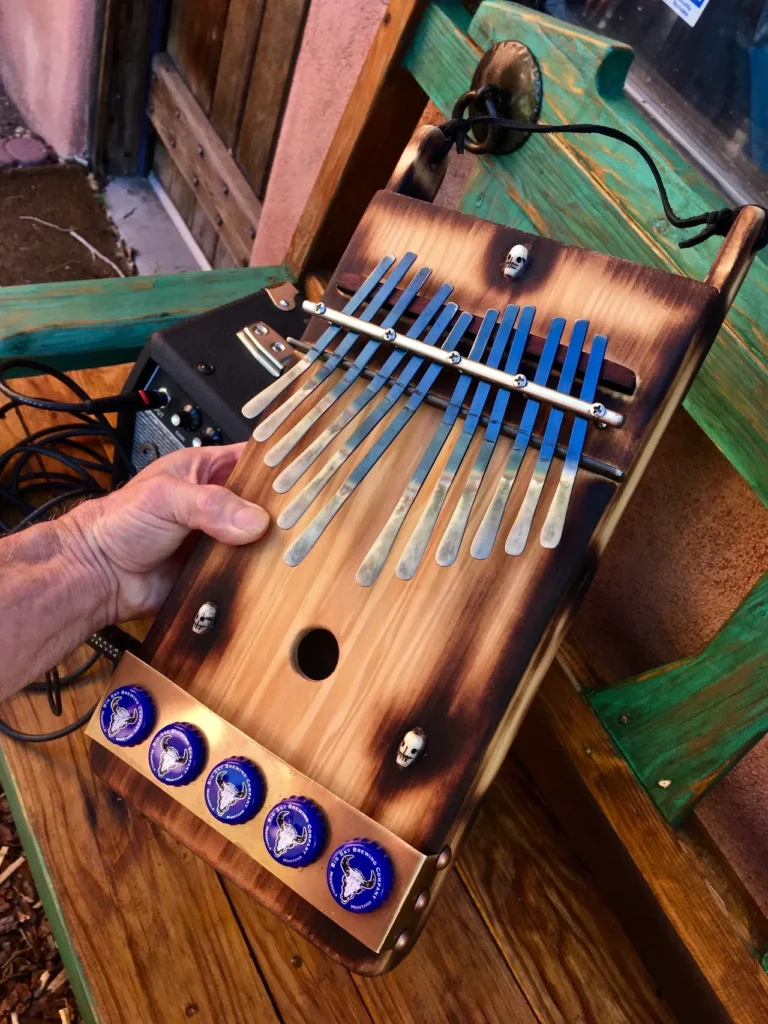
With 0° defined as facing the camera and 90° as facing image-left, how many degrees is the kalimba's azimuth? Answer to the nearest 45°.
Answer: approximately 0°

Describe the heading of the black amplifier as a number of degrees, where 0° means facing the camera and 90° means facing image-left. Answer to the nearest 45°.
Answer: approximately 45°

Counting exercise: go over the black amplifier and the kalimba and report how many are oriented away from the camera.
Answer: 0
